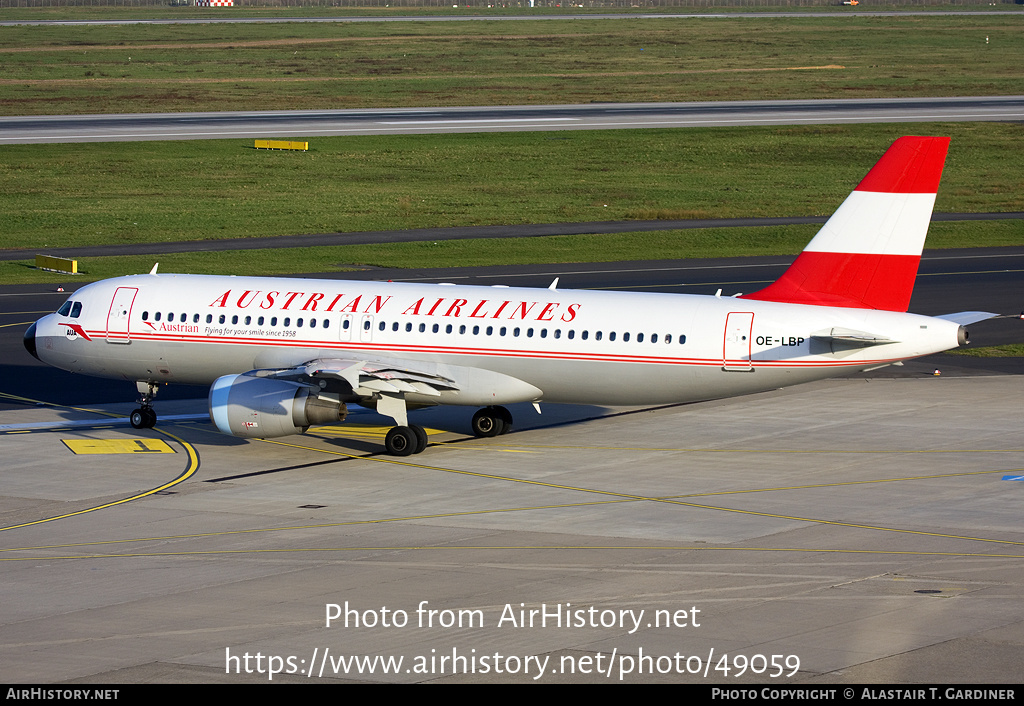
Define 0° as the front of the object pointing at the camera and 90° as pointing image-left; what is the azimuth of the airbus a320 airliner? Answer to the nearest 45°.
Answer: approximately 135°
